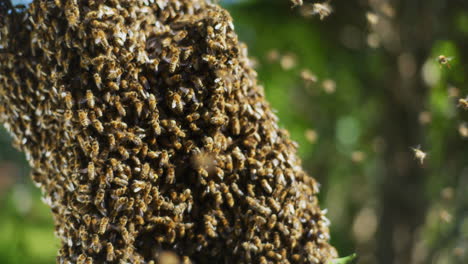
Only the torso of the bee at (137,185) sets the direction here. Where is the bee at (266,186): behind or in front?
behind

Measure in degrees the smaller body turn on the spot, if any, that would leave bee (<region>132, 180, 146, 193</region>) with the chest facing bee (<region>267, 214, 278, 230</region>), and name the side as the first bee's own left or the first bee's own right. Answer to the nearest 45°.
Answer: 0° — it already faces it
